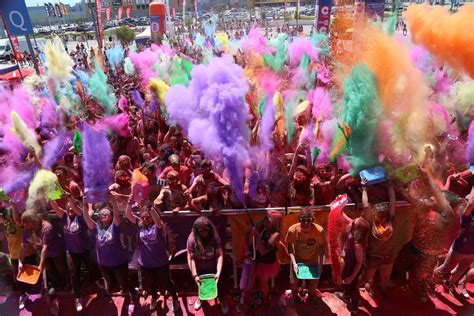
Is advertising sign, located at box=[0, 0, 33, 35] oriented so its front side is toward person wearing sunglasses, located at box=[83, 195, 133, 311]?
yes

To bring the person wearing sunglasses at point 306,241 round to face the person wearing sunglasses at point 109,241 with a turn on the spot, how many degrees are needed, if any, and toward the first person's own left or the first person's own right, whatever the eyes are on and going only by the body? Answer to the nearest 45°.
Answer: approximately 90° to the first person's own right

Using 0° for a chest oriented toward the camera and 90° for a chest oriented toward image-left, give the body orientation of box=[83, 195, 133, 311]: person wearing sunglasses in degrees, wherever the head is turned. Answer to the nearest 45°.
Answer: approximately 0°

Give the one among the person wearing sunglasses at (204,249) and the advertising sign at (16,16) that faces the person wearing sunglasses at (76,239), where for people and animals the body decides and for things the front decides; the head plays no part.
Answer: the advertising sign

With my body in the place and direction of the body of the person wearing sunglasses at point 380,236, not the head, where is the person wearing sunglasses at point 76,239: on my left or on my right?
on my right

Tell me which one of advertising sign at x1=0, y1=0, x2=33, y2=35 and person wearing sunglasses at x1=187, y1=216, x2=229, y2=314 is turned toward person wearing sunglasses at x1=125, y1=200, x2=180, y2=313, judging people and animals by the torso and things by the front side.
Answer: the advertising sign

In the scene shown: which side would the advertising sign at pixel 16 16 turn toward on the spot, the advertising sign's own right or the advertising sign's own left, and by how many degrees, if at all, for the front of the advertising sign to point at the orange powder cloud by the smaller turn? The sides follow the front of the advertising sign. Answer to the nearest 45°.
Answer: approximately 45° to the advertising sign's own left

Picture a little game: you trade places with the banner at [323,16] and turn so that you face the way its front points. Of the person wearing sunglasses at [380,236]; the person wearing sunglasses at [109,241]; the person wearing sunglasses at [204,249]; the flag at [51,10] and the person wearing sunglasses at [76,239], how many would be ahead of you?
4

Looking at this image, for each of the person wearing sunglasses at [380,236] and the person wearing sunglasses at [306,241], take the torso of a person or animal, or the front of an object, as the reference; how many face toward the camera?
2

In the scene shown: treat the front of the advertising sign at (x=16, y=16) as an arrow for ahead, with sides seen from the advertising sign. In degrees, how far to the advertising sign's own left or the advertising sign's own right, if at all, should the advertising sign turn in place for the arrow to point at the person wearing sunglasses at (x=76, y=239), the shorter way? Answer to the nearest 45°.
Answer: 0° — it already faces them

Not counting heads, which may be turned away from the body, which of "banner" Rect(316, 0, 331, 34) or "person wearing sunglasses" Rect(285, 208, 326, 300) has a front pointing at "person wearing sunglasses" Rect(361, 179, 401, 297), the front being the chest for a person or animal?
the banner
